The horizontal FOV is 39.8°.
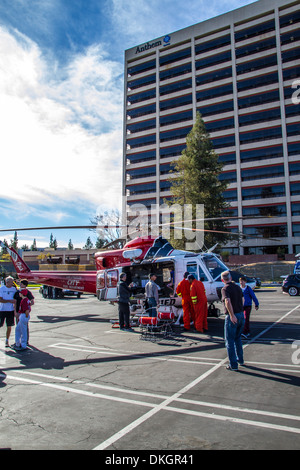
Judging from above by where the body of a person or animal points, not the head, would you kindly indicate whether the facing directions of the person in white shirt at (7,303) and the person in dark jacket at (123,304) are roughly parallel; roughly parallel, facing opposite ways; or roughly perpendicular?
roughly perpendicular

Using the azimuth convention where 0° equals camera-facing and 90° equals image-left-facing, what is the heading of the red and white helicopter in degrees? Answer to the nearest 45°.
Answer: approximately 270°

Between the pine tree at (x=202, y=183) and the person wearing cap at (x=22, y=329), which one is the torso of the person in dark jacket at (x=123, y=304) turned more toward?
the pine tree

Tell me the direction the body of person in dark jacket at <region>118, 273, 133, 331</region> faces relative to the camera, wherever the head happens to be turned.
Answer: to the viewer's right

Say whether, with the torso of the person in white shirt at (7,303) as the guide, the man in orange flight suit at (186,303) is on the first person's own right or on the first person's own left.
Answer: on the first person's own left

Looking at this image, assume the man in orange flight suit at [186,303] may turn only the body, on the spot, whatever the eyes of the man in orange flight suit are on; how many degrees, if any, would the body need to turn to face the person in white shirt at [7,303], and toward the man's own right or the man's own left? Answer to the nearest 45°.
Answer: approximately 45° to the man's own left

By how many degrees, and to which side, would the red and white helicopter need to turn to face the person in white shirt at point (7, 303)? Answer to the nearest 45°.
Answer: approximately 135° to its right
